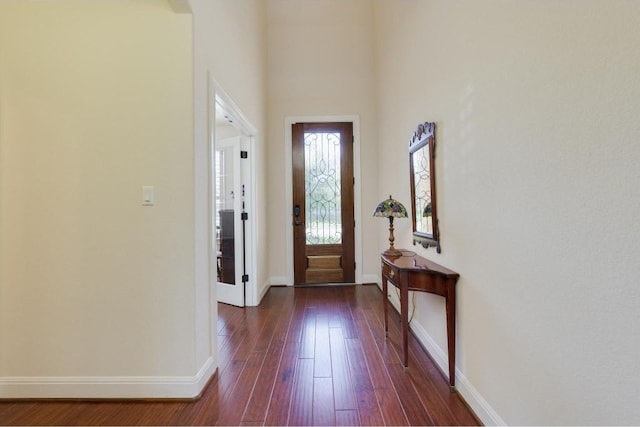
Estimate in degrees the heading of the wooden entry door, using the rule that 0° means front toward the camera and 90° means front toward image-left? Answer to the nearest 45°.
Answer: approximately 0°

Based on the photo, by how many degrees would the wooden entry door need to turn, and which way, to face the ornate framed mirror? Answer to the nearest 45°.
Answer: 0° — it already faces it

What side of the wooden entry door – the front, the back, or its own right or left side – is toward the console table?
front

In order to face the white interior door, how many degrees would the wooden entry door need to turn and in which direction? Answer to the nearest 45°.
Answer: approximately 45° to its right
